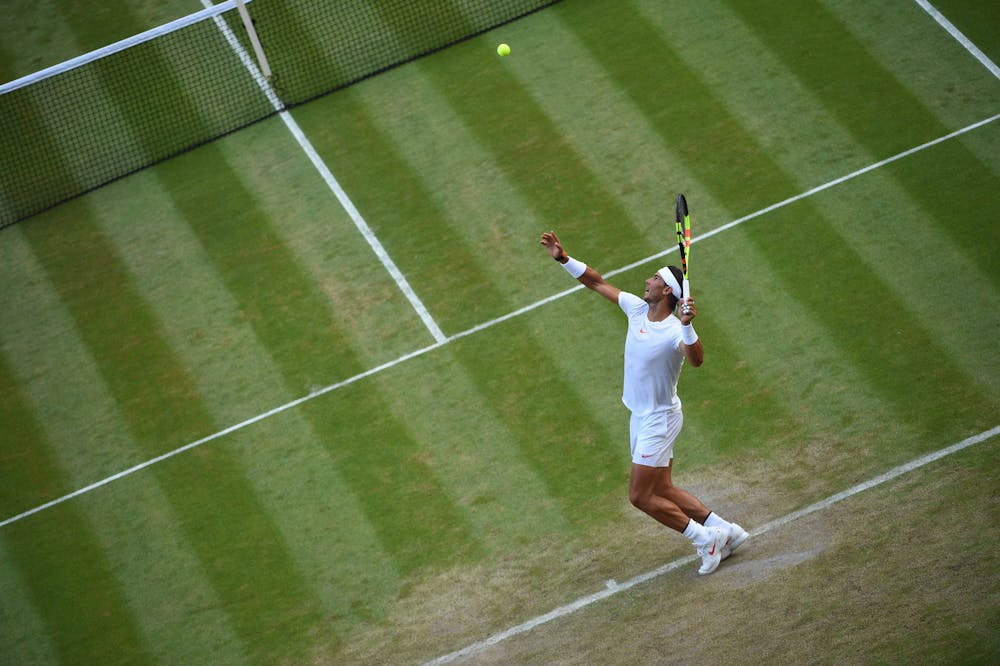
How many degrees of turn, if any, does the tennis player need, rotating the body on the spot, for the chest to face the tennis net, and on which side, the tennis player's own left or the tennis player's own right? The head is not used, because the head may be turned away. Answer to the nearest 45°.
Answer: approximately 90° to the tennis player's own right

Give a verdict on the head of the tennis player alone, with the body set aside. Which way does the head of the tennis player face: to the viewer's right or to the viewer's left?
to the viewer's left
